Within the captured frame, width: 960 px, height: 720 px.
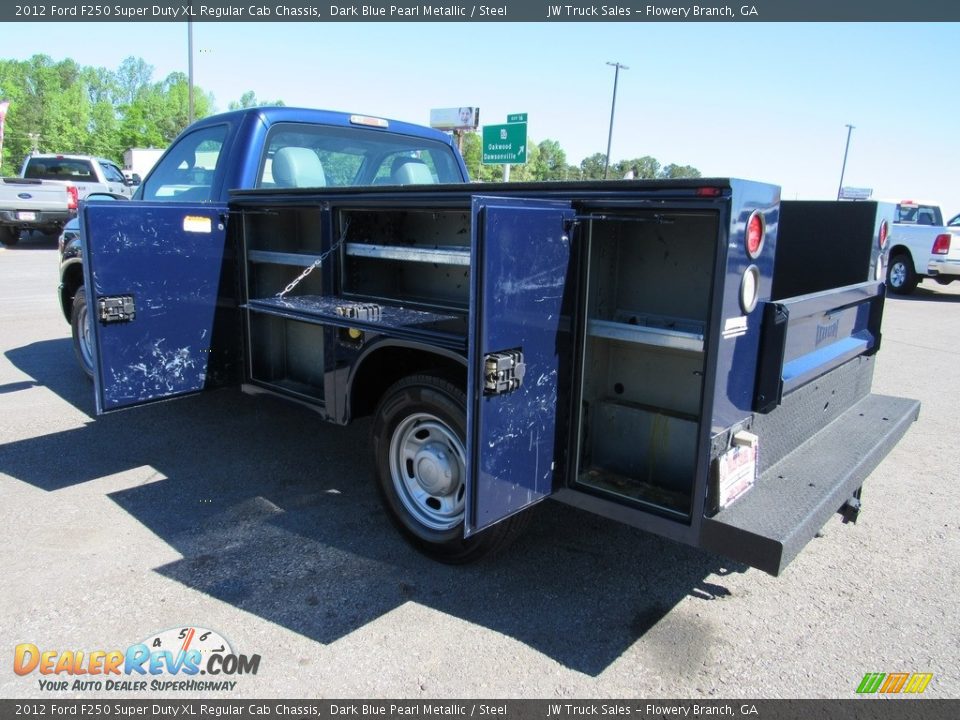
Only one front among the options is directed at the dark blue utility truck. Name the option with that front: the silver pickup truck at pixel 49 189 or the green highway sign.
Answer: the green highway sign

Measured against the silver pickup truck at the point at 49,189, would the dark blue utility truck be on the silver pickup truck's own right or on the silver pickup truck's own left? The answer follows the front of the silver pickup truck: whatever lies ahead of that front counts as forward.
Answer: on the silver pickup truck's own right

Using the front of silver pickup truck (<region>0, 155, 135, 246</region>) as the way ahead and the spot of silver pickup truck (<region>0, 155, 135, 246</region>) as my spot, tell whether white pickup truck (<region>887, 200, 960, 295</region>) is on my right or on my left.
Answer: on my right

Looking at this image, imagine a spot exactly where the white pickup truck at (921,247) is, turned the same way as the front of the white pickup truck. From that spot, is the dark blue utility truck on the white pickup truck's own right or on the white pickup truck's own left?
on the white pickup truck's own left

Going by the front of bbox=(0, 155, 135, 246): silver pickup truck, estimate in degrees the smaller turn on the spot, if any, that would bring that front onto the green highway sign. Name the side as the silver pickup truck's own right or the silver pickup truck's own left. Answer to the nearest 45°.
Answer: approximately 45° to the silver pickup truck's own right

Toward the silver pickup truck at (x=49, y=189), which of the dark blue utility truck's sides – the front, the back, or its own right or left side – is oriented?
front

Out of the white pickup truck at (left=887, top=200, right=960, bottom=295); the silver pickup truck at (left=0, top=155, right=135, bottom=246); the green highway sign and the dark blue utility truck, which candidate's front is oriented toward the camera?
the green highway sign

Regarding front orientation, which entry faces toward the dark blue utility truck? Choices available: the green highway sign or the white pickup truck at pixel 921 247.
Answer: the green highway sign

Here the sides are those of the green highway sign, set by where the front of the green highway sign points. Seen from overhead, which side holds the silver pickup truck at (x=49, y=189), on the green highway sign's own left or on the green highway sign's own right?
on the green highway sign's own right

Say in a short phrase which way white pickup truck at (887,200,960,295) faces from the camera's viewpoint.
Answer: facing away from the viewer and to the left of the viewer

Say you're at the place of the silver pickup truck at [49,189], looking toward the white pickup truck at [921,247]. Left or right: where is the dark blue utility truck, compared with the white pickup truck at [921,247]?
right

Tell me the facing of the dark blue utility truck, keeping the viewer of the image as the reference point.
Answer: facing away from the viewer and to the left of the viewer

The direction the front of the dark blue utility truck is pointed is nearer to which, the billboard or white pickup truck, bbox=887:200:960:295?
the billboard

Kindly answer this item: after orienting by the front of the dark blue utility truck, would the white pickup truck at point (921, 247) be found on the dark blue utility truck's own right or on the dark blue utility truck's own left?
on the dark blue utility truck's own right
